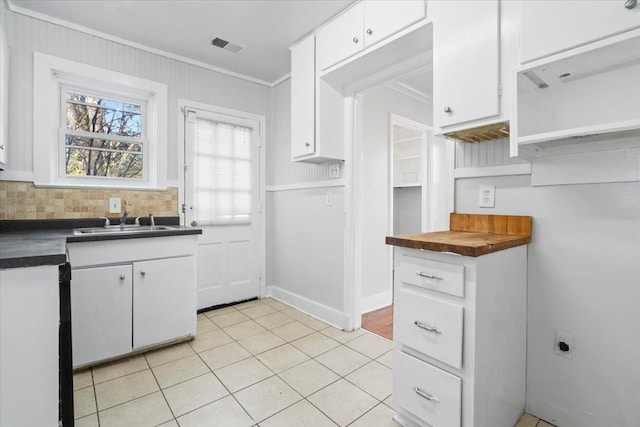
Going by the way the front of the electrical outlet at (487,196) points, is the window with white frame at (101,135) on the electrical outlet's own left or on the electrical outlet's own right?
on the electrical outlet's own right

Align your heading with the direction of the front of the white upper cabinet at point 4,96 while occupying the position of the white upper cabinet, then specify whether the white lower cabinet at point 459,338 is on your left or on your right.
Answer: on your right

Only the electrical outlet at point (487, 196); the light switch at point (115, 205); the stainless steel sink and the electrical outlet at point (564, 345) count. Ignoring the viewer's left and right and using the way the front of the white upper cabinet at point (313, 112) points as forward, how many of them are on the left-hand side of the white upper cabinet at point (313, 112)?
2

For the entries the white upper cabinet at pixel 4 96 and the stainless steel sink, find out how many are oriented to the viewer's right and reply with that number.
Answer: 1

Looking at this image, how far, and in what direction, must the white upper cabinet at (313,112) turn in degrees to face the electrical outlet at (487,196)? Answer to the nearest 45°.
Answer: approximately 90° to its left

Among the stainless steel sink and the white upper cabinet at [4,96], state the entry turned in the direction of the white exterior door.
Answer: the white upper cabinet

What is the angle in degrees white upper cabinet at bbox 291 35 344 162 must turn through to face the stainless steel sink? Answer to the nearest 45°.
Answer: approximately 45° to its right

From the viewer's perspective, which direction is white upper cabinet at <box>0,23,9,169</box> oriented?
to the viewer's right

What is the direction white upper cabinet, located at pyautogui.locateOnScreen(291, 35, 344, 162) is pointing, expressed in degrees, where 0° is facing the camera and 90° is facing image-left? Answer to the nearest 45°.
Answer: approximately 45°

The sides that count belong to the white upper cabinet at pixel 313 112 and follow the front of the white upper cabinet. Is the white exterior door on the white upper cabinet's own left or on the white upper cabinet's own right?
on the white upper cabinet's own right
